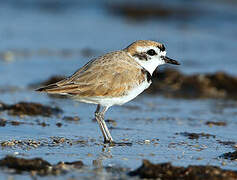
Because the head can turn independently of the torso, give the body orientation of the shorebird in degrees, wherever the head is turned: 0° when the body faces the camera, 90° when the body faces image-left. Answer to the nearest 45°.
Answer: approximately 270°
